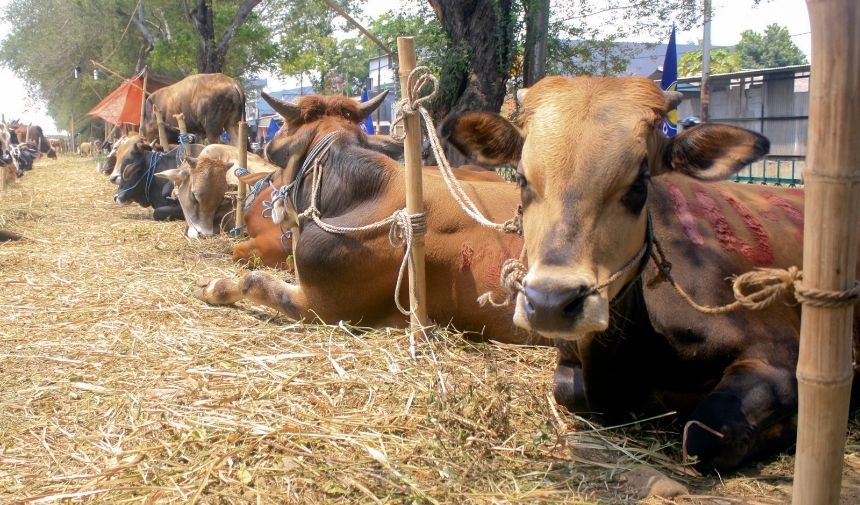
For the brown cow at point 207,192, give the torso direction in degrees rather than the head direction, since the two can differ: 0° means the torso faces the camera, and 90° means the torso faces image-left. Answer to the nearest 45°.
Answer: approximately 45°

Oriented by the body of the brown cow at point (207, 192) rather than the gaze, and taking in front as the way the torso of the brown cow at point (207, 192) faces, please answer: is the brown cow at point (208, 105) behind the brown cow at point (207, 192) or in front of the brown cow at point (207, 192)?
behind

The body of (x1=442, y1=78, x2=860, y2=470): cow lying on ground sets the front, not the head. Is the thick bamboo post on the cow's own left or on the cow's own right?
on the cow's own left

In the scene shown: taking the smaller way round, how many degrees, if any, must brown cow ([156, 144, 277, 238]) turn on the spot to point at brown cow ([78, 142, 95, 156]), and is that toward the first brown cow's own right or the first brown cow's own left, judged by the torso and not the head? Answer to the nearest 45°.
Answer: approximately 135° to the first brown cow's own right

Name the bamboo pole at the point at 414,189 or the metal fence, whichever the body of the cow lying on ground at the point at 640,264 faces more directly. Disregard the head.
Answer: the bamboo pole

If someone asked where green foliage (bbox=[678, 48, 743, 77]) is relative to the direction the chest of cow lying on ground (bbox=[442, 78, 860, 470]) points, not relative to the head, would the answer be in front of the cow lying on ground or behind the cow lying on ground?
behind

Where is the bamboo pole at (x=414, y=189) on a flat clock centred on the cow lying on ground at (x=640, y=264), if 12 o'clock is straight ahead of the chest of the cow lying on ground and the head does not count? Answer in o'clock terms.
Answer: The bamboo pole is roughly at 3 o'clock from the cow lying on ground.

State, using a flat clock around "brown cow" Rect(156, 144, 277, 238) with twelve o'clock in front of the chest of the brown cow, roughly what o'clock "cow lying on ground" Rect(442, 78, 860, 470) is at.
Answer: The cow lying on ground is roughly at 10 o'clock from the brown cow.
